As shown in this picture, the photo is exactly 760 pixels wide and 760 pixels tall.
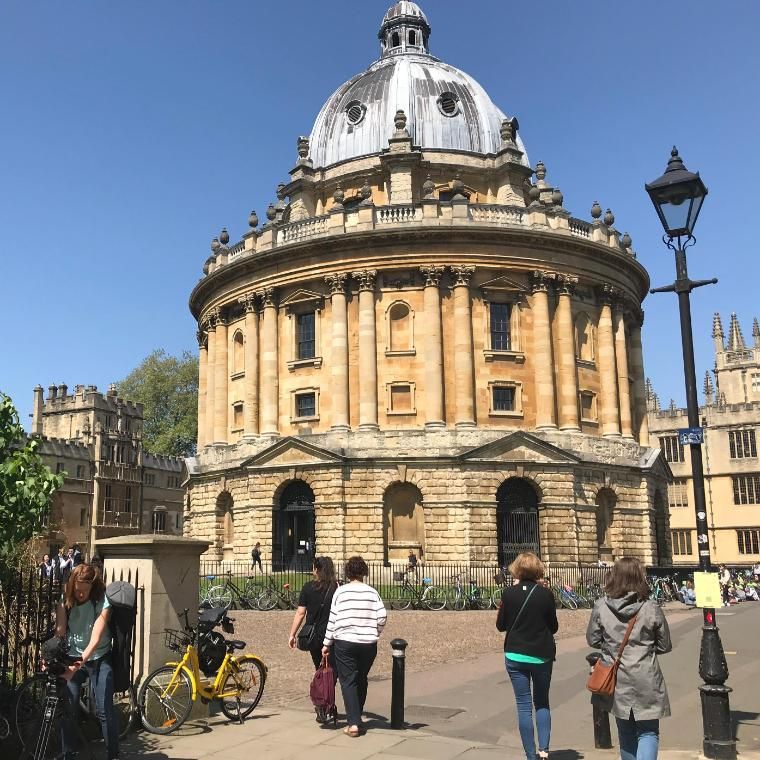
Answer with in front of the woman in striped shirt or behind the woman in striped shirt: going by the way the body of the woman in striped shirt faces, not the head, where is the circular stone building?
in front

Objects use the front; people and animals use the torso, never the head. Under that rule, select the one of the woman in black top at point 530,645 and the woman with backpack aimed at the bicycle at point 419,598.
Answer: the woman in black top

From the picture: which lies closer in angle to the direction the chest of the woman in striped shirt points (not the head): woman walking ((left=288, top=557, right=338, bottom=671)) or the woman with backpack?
the woman walking

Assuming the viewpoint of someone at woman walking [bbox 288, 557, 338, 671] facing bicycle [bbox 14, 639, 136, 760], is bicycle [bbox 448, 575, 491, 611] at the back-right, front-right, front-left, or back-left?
back-right

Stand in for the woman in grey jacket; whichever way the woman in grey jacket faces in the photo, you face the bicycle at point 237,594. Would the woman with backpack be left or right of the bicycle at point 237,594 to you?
left

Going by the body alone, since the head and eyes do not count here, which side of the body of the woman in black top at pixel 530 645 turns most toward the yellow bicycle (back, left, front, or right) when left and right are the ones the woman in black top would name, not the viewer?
left

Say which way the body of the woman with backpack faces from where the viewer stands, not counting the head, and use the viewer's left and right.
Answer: facing the viewer and to the left of the viewer

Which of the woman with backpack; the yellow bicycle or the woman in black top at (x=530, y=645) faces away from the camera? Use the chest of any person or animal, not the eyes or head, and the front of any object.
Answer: the woman in black top

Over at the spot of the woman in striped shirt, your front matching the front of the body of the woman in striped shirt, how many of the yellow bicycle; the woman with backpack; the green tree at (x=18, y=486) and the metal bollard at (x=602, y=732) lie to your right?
1

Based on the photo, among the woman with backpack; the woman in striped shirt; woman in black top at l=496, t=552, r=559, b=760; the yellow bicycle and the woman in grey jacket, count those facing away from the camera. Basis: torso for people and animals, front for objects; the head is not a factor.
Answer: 3

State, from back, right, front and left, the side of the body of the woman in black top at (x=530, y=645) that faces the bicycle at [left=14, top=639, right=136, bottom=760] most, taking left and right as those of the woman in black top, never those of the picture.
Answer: left

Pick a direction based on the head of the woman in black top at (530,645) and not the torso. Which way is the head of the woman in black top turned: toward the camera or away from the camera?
away from the camera

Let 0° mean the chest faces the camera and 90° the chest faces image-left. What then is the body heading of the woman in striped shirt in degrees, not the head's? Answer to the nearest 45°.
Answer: approximately 180°

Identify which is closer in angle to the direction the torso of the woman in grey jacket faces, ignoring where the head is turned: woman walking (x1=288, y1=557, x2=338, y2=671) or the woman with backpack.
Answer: the woman walking

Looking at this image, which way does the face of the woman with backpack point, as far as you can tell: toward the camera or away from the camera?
toward the camera

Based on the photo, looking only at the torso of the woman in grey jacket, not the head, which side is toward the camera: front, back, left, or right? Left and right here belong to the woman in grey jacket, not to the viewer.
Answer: back

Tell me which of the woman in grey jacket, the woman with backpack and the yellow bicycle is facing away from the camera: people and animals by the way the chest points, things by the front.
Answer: the woman in grey jacket
